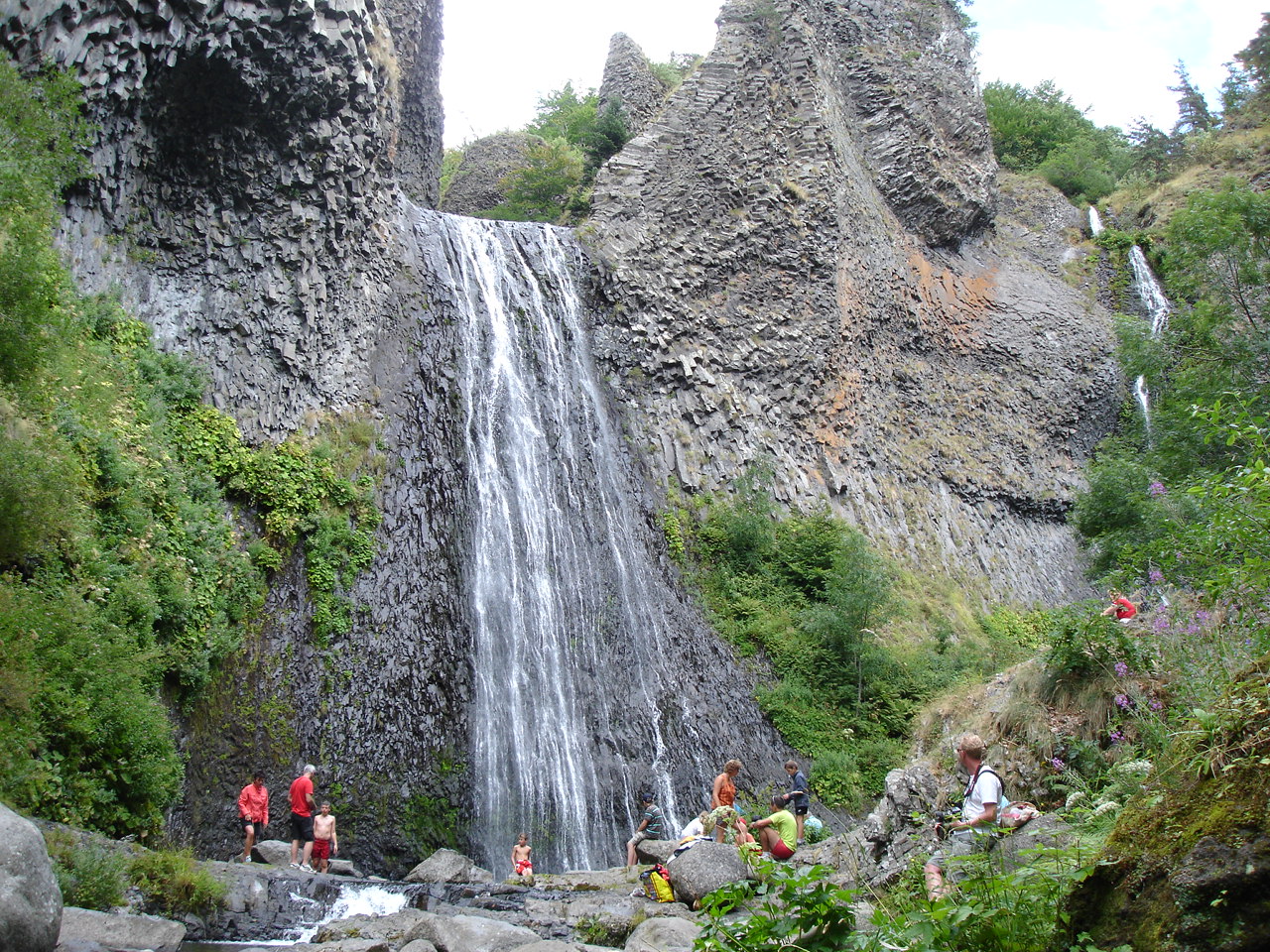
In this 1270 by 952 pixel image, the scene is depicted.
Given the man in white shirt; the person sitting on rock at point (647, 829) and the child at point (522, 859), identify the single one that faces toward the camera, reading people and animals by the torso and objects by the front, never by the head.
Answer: the child

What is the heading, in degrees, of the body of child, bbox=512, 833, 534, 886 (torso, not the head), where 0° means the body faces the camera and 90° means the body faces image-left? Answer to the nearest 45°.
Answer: approximately 0°

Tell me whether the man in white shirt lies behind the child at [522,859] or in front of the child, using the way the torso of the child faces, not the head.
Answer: in front

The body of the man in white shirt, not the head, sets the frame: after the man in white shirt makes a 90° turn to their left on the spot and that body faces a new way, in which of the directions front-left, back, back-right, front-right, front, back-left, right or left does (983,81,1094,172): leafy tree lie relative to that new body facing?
back

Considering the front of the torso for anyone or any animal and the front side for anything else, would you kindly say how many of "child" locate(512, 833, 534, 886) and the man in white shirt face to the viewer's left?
1

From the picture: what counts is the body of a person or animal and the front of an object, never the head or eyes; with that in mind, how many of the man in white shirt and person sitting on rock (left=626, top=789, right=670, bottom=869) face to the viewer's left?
2

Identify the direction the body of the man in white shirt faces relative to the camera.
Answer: to the viewer's left

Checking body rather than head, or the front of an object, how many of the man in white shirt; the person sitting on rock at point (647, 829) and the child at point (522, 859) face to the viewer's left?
2
